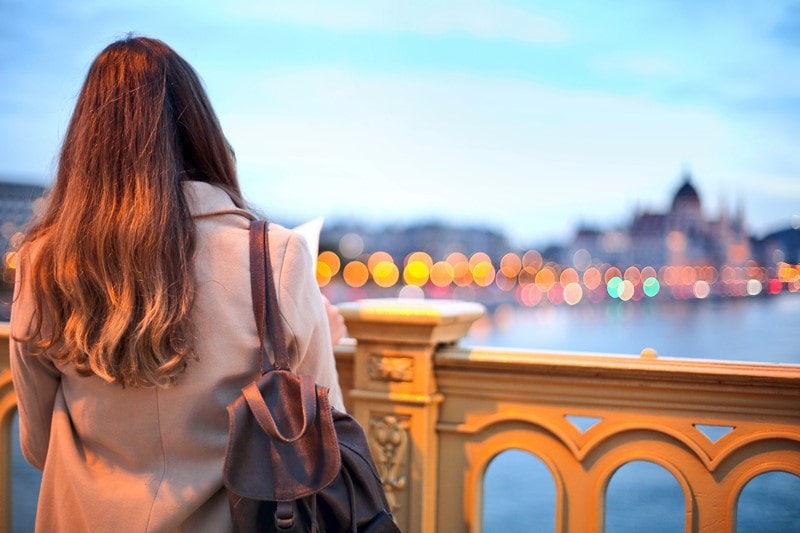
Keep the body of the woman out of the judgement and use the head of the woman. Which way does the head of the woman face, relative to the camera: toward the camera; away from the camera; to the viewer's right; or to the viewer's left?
away from the camera

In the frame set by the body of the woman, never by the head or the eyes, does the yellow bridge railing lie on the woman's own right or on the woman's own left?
on the woman's own right

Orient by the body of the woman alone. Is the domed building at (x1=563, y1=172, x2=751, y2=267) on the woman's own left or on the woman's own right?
on the woman's own right

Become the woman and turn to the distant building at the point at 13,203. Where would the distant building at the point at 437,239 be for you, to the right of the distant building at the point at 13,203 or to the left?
right

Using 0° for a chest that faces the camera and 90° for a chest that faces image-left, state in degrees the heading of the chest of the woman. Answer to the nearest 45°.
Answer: approximately 180°

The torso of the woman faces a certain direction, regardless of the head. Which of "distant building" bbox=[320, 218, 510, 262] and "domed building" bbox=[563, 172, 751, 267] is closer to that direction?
the distant building

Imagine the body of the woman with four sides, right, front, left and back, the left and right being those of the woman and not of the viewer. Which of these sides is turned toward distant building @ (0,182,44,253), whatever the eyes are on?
front

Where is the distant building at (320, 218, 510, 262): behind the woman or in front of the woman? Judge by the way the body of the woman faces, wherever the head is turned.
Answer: in front

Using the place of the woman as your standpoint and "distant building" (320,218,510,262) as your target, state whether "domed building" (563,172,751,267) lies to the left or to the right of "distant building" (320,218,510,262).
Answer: right
